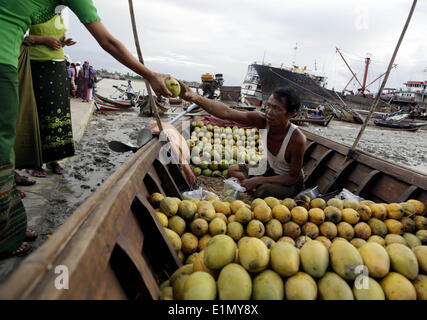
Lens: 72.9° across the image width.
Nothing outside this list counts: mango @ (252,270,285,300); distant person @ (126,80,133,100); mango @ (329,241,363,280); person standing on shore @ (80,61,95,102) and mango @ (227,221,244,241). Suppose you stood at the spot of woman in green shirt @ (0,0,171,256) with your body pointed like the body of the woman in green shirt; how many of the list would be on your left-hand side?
2

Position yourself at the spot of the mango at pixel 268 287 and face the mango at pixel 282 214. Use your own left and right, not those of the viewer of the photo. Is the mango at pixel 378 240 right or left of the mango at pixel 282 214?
right

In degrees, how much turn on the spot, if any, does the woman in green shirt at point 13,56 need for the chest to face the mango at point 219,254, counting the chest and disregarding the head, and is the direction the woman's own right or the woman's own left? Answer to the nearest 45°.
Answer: approximately 45° to the woman's own right

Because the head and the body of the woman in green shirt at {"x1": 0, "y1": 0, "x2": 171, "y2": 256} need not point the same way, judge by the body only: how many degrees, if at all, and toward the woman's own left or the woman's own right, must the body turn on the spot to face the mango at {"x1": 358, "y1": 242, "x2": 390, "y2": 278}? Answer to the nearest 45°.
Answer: approximately 45° to the woman's own right

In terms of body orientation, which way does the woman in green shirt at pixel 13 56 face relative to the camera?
to the viewer's right

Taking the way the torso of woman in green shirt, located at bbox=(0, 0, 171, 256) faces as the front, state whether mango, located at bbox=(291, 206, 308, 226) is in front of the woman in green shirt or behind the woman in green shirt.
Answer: in front
